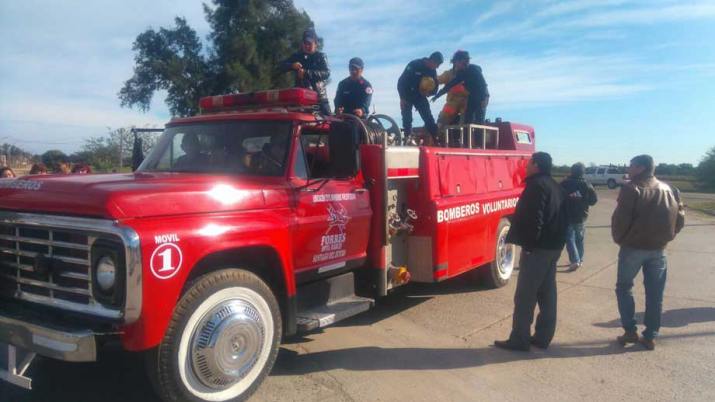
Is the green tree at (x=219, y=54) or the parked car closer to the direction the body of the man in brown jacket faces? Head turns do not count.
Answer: the green tree

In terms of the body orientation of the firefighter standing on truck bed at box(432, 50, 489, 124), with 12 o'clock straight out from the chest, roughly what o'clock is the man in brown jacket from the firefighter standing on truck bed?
The man in brown jacket is roughly at 8 o'clock from the firefighter standing on truck bed.

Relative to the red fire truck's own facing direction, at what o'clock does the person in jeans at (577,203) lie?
The person in jeans is roughly at 6 o'clock from the red fire truck.

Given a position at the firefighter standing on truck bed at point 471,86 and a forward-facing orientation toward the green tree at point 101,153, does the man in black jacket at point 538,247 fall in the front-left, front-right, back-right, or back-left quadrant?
back-left

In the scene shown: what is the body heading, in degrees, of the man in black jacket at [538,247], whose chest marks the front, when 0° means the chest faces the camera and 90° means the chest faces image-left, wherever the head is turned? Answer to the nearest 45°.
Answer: approximately 90°

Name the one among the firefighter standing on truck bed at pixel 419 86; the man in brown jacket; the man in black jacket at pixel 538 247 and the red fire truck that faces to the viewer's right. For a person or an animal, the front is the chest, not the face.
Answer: the firefighter standing on truck bed

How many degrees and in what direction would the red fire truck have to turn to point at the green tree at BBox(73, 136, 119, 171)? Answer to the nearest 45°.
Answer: approximately 135° to its right

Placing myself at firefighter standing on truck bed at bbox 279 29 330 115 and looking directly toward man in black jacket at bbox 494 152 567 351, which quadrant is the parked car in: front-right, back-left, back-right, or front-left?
back-left

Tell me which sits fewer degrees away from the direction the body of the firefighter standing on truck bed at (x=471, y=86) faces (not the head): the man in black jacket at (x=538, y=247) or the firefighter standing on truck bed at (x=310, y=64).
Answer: the firefighter standing on truck bed

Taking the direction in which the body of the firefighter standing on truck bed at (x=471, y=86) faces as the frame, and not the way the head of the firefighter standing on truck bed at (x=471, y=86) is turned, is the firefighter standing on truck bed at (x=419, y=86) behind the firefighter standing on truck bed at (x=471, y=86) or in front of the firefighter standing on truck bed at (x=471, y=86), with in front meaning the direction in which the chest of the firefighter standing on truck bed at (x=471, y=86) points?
in front

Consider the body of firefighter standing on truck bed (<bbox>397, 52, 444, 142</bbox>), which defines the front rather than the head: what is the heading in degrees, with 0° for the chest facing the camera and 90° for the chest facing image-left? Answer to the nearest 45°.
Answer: approximately 270°

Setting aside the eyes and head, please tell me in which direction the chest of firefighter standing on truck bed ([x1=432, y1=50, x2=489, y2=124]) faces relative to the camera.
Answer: to the viewer's left

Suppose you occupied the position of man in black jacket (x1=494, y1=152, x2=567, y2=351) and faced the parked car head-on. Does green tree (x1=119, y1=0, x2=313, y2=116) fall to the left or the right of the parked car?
left

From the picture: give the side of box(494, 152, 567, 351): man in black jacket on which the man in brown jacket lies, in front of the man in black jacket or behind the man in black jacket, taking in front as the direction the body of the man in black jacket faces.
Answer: behind
